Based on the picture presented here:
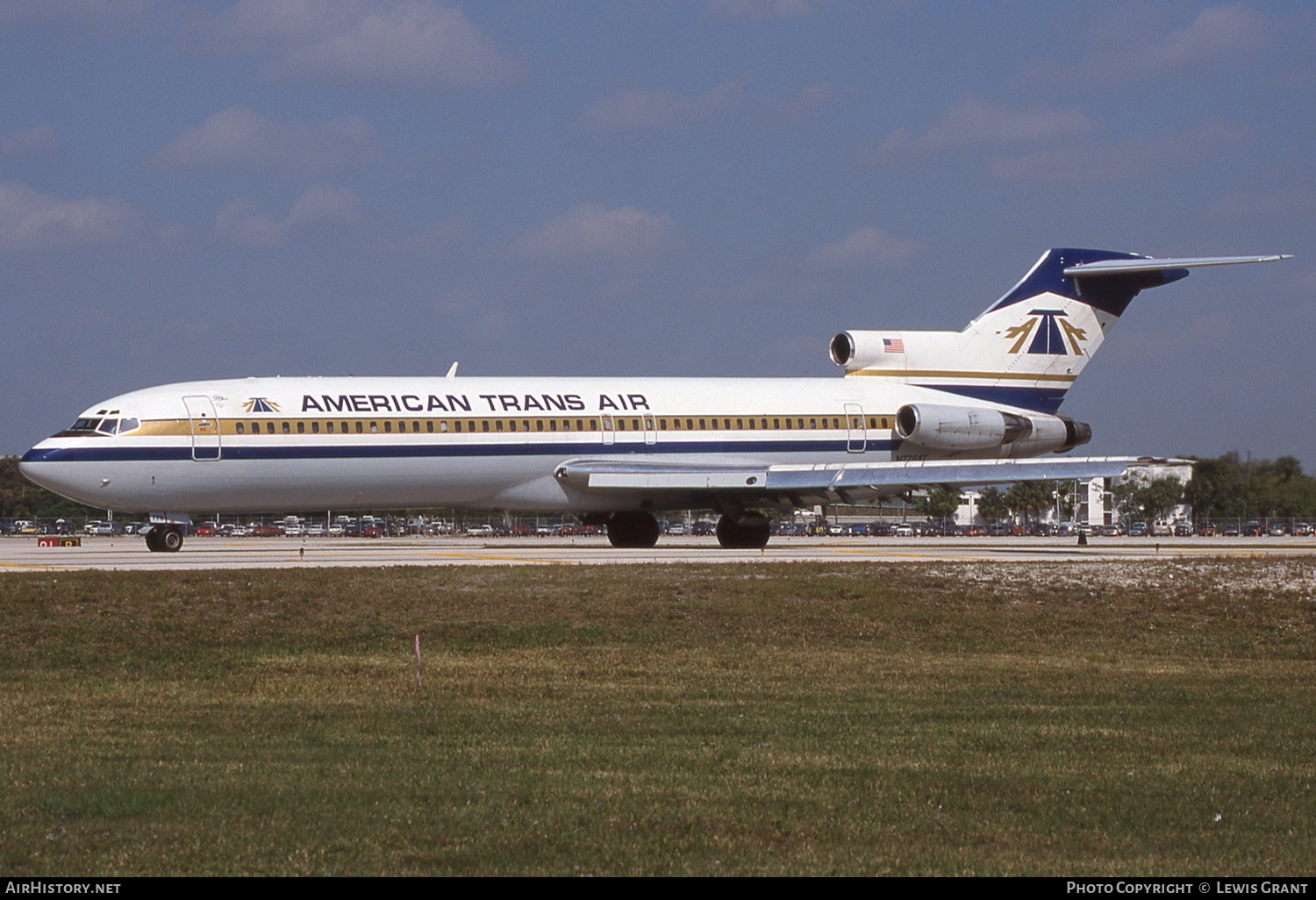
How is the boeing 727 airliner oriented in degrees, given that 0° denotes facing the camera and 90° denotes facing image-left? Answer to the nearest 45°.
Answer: approximately 45°
